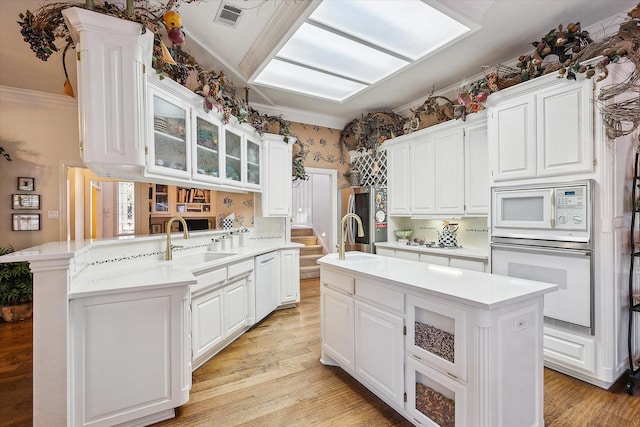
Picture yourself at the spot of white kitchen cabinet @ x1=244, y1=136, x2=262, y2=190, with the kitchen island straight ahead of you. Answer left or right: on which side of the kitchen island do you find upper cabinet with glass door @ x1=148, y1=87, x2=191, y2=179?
right

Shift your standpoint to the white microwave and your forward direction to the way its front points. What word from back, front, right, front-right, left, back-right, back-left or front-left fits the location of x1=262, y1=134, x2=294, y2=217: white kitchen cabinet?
front-right

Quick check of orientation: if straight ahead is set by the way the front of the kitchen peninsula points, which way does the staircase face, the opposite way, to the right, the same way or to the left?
to the right

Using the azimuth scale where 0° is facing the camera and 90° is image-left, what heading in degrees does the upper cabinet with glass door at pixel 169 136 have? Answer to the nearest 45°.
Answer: approximately 315°

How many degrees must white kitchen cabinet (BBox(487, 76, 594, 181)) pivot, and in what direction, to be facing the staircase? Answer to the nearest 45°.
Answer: approximately 90° to its right

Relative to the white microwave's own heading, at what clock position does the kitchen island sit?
The kitchen island is roughly at 11 o'clock from the white microwave.

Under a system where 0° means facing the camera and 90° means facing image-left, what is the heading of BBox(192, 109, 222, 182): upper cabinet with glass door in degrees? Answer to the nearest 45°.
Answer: approximately 315°

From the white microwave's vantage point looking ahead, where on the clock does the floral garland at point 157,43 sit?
The floral garland is roughly at 12 o'clock from the white microwave.

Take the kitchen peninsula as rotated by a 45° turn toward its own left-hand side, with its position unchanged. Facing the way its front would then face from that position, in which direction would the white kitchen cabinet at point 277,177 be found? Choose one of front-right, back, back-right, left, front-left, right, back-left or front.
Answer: front-left
